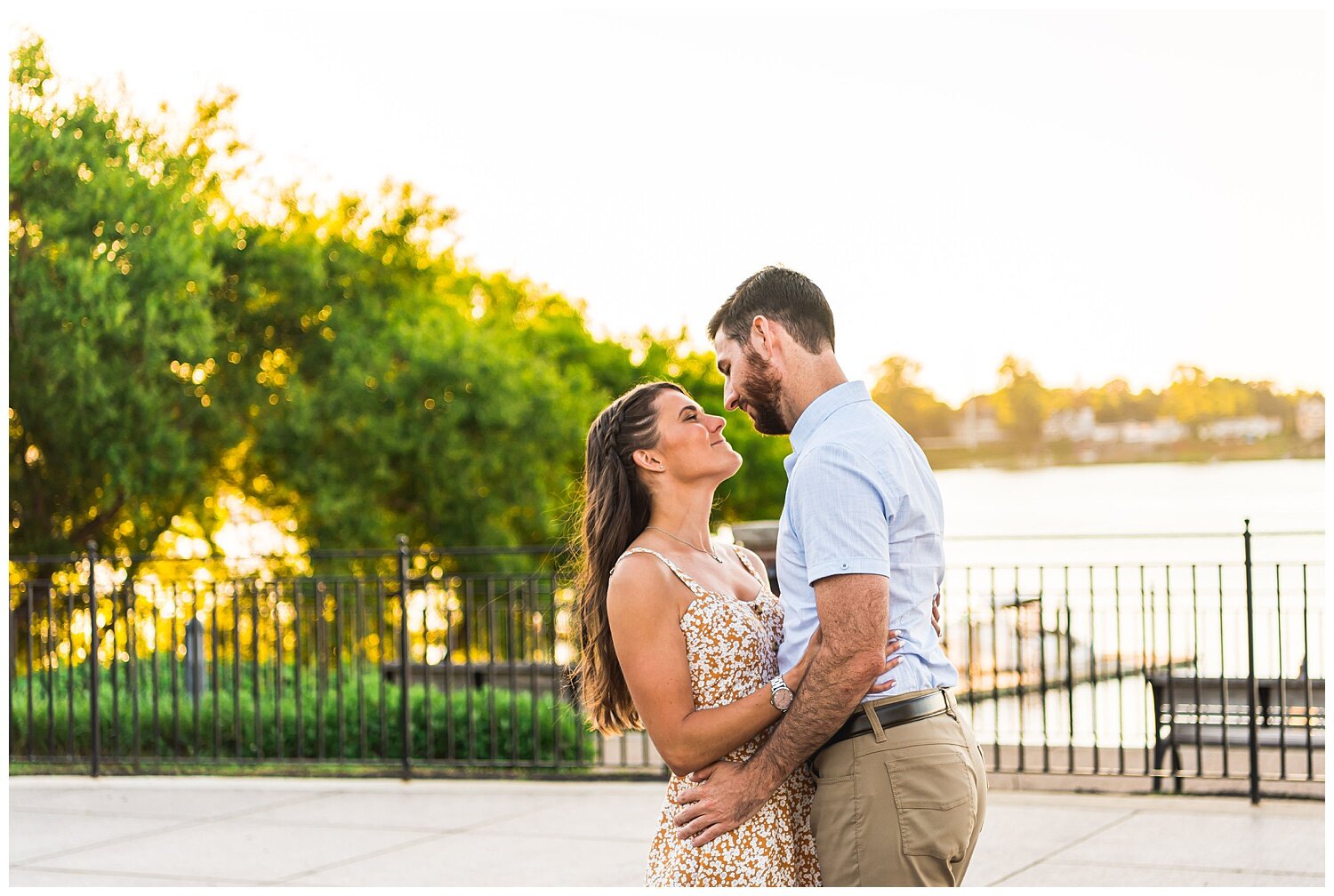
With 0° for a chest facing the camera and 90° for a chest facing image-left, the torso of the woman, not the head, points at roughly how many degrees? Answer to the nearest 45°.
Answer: approximately 315°

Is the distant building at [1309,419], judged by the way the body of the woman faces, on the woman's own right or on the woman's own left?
on the woman's own left

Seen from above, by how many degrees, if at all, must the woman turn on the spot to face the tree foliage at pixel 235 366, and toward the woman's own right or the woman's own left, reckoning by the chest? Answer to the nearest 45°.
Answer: approximately 135° to the woman's own left

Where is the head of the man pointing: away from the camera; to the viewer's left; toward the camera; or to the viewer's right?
to the viewer's left

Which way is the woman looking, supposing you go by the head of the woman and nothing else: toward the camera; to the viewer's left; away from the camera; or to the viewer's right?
to the viewer's right
